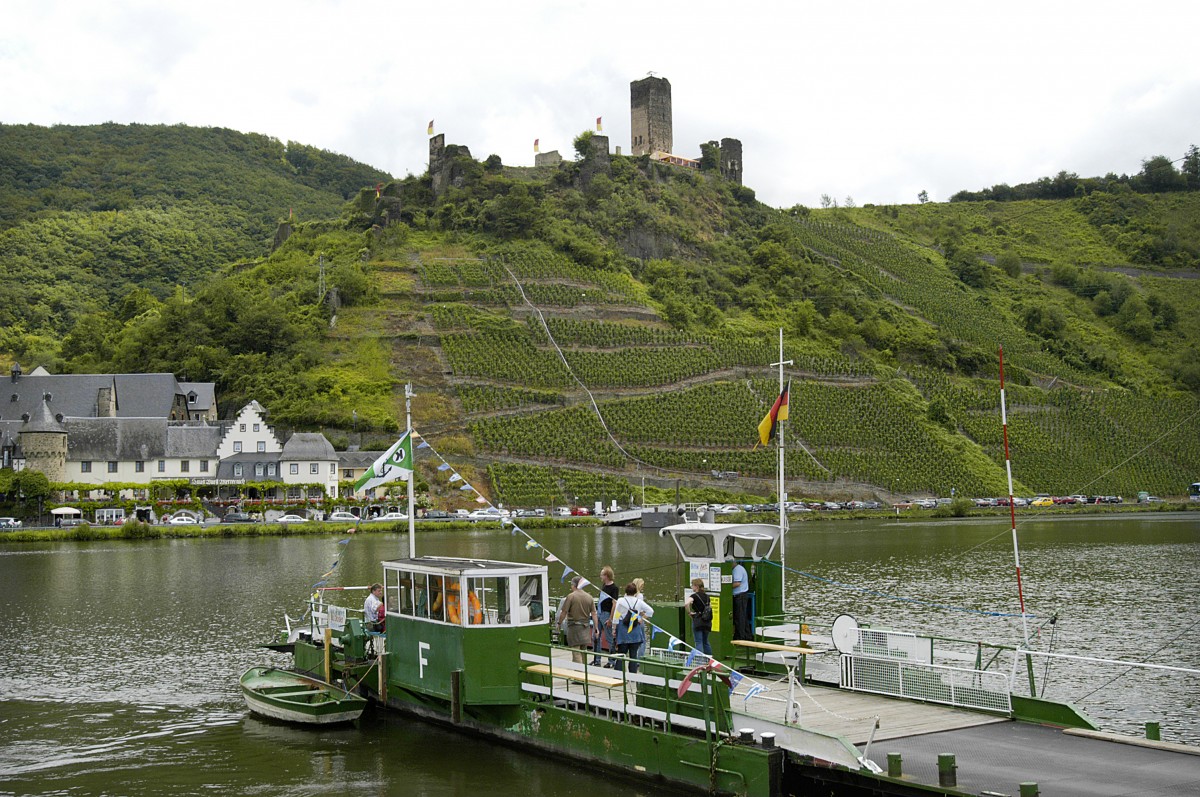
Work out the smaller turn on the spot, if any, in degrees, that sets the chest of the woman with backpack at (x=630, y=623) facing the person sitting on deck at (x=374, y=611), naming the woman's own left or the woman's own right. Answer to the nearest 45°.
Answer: approximately 45° to the woman's own left

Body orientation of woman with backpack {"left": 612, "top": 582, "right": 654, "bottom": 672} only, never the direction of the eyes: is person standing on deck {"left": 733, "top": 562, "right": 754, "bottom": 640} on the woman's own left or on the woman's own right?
on the woman's own right

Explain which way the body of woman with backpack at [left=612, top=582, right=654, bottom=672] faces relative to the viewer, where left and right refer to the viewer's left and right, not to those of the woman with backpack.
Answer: facing away from the viewer

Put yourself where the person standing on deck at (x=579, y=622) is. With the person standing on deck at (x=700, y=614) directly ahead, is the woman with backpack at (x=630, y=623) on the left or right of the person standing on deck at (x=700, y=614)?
right
